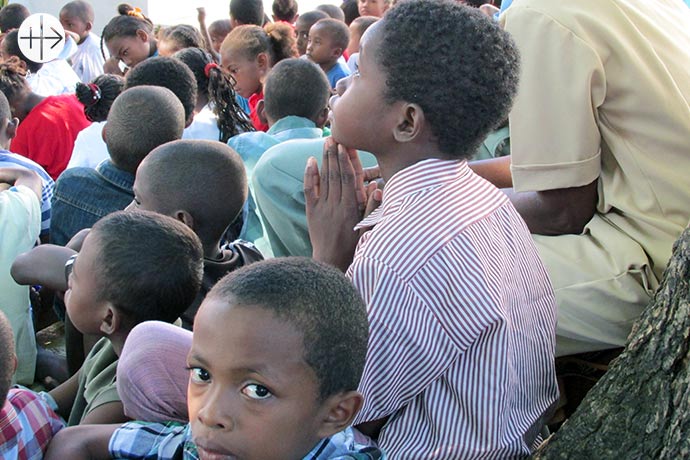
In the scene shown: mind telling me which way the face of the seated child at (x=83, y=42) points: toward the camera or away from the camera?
toward the camera

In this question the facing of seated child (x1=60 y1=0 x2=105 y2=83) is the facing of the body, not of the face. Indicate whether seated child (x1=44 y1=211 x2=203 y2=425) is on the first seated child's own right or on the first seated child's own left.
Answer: on the first seated child's own left

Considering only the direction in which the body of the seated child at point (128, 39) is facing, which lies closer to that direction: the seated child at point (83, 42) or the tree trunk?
the tree trunk

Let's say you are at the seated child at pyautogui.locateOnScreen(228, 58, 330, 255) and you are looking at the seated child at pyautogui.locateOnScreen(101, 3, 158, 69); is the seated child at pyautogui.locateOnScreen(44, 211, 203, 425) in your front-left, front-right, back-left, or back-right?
back-left

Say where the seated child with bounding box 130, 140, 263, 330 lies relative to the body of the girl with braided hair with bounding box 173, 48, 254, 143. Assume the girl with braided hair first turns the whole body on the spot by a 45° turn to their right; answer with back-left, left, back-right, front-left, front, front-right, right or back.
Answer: back

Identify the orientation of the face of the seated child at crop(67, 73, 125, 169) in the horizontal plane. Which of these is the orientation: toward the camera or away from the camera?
away from the camera

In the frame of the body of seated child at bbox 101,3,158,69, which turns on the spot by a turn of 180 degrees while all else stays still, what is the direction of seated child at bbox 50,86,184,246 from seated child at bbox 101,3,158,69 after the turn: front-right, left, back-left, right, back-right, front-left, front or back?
back-right

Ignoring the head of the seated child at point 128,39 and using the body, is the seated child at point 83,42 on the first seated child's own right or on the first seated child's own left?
on the first seated child's own right

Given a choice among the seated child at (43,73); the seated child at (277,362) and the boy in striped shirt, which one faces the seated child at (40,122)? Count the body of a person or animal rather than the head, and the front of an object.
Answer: the boy in striped shirt

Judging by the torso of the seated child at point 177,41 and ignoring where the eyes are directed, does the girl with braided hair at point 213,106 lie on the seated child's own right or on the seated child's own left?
on the seated child's own left

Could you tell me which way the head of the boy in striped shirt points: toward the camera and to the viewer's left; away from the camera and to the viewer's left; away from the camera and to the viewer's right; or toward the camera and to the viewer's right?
away from the camera and to the viewer's left

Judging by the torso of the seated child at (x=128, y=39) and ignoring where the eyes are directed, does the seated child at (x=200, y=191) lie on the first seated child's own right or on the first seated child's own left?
on the first seated child's own left

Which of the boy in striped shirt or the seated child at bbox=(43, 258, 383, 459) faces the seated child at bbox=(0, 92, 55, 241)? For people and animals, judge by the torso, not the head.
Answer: the boy in striped shirt
